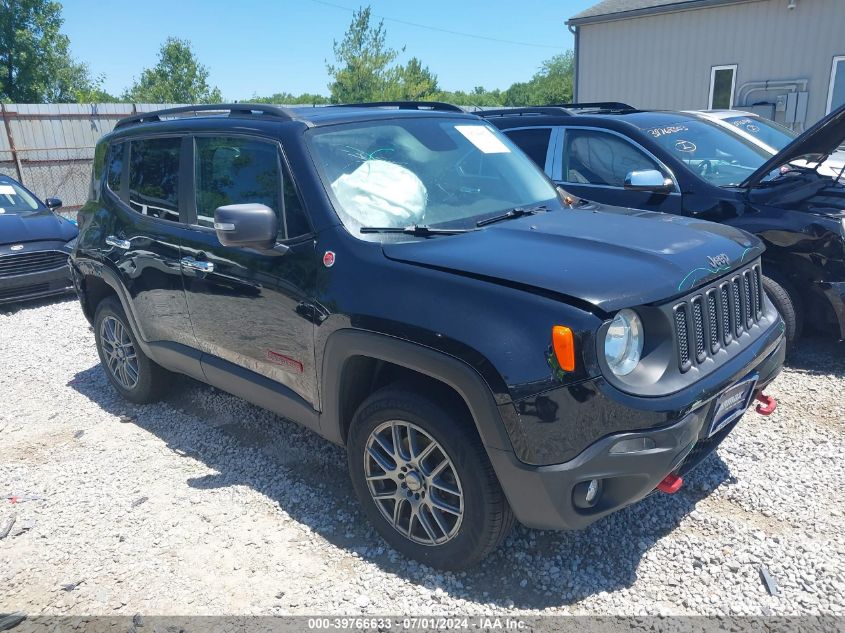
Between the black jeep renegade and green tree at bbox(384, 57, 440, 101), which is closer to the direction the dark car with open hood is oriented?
the black jeep renegade

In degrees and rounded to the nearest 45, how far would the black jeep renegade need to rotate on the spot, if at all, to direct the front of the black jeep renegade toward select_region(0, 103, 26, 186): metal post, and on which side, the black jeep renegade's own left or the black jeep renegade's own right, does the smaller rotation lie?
approximately 180°

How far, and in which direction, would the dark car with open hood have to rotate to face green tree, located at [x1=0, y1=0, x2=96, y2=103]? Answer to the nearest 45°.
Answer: approximately 180°

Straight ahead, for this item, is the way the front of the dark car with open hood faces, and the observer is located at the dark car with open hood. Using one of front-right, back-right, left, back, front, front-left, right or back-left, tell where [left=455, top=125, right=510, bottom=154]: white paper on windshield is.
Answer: right

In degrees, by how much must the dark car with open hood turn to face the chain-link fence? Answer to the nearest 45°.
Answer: approximately 135° to its right

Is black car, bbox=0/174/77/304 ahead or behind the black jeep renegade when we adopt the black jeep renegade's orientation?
behind

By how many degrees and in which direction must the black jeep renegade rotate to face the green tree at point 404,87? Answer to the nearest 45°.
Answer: approximately 135° to its left

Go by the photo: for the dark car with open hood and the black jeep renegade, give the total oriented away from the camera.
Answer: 0

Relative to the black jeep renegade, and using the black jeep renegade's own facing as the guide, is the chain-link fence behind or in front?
behind

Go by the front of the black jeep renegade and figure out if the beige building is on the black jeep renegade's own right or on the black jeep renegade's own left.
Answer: on the black jeep renegade's own left

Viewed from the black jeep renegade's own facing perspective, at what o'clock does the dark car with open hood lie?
The dark car with open hood is roughly at 9 o'clock from the black jeep renegade.

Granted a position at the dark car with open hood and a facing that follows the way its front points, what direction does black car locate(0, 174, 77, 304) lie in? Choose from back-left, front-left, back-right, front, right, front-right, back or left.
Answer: back-right
